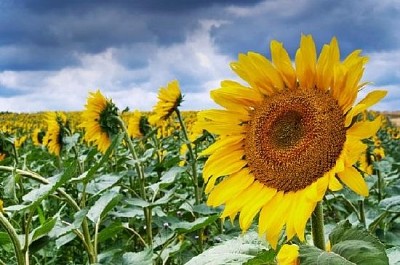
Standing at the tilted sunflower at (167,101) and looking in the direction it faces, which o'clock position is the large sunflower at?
The large sunflower is roughly at 9 o'clock from the tilted sunflower.

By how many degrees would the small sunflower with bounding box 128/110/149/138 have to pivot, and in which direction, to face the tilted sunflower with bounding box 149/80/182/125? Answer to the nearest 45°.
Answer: approximately 90° to its left

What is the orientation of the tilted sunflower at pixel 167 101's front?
to the viewer's left
